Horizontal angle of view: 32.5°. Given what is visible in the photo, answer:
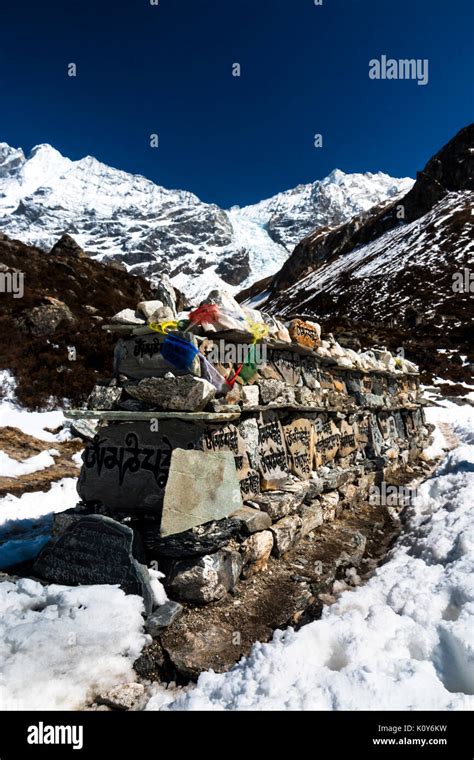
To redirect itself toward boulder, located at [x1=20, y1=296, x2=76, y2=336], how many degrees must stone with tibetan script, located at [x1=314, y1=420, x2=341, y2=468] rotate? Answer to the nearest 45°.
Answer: approximately 180°

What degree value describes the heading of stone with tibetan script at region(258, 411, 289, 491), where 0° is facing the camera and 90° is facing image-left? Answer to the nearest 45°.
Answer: approximately 315°

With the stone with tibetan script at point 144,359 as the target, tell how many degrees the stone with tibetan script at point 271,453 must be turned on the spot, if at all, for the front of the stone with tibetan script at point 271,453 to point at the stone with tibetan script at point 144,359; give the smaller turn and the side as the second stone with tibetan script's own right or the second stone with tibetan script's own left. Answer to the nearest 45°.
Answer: approximately 90° to the second stone with tibetan script's own right

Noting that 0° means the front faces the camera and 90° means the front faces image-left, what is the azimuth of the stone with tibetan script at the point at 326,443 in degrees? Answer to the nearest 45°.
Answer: approximately 315°
